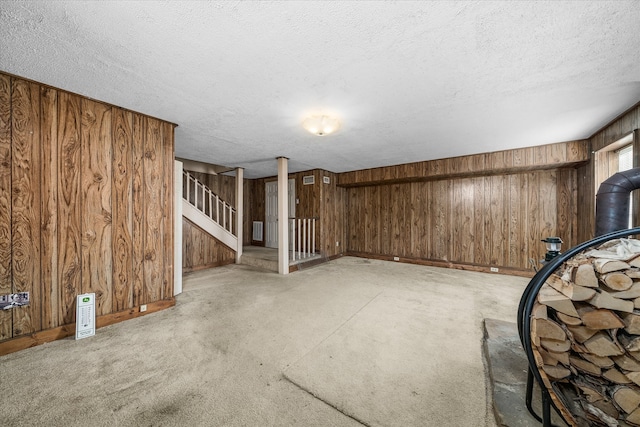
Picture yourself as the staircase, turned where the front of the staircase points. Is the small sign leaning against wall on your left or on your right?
on your right

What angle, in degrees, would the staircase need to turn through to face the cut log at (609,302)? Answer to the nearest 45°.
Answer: approximately 90° to its right

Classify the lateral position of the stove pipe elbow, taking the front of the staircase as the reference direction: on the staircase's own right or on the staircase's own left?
on the staircase's own right

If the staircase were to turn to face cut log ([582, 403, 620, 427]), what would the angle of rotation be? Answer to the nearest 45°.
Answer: approximately 90° to its right

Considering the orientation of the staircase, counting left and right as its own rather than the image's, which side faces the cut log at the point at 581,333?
right

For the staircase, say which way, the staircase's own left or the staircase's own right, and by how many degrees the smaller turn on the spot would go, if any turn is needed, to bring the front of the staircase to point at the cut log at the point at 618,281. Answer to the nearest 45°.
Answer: approximately 90° to the staircase's own right

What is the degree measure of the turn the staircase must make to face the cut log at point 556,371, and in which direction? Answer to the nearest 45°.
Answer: approximately 90° to its right

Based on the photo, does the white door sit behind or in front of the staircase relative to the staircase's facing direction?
in front

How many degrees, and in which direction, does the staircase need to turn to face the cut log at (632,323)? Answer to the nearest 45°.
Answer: approximately 90° to its right

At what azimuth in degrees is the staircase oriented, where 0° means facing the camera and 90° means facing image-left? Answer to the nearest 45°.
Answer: approximately 270°

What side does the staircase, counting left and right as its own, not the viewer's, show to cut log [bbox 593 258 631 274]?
right
